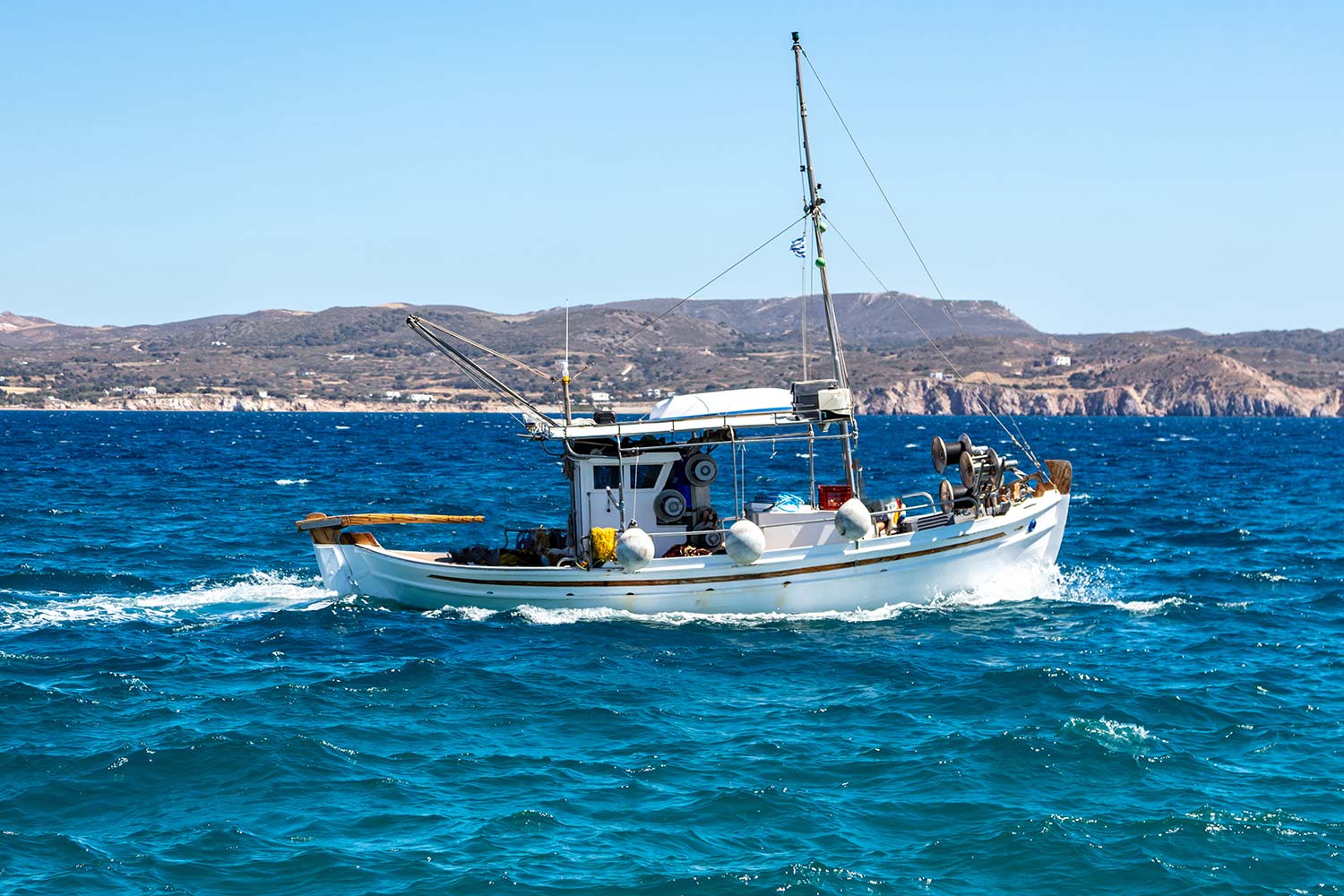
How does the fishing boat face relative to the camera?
to the viewer's right
